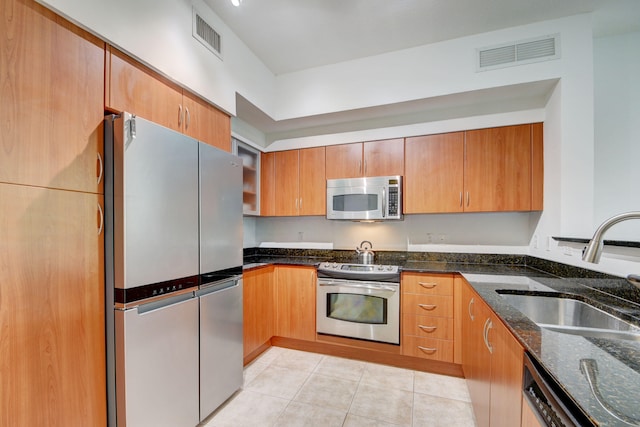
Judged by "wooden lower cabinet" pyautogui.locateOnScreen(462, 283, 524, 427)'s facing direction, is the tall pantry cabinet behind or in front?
in front

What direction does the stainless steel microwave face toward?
toward the camera

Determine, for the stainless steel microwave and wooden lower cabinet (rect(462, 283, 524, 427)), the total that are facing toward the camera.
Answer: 1

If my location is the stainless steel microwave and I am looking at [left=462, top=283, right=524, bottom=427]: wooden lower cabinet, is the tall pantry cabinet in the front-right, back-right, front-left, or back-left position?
front-right

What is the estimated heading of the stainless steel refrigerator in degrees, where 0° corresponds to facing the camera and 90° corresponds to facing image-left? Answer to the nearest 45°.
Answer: approximately 315°

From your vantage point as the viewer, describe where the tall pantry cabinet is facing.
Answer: facing the viewer and to the right of the viewer

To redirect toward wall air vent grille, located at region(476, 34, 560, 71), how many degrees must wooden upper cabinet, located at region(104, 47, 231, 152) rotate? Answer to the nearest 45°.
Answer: approximately 45° to its left

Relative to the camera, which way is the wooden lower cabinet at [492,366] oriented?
to the viewer's left

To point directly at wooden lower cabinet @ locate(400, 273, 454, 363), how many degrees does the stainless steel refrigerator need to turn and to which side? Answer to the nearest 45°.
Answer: approximately 45° to its left
